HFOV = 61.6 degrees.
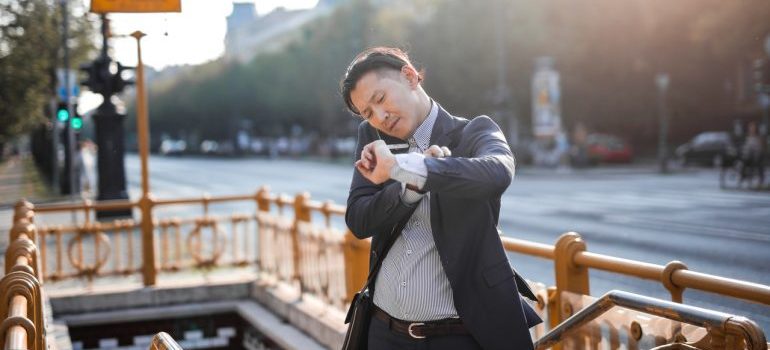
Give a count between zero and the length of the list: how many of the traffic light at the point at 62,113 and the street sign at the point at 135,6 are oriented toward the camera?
2

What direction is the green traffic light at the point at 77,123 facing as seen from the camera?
toward the camera

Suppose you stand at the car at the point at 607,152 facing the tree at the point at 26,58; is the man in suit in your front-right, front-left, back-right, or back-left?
front-left

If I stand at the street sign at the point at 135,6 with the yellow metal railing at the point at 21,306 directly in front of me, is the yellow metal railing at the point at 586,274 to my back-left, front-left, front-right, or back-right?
front-left

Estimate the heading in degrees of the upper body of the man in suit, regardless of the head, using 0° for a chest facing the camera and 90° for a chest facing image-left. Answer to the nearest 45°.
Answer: approximately 45°

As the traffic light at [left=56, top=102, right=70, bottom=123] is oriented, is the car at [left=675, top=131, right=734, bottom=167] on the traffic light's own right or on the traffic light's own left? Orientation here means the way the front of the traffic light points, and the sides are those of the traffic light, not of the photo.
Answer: on the traffic light's own left

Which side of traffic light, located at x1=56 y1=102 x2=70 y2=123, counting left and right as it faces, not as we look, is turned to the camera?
front

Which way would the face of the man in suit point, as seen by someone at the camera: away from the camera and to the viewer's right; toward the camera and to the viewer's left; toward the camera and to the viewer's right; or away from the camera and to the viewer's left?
toward the camera and to the viewer's left

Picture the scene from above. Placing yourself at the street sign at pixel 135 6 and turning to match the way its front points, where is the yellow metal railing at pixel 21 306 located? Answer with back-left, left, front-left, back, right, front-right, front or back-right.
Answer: front

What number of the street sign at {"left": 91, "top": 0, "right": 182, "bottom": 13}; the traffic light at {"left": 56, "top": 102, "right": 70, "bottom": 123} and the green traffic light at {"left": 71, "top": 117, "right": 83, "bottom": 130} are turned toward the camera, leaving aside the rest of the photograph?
3

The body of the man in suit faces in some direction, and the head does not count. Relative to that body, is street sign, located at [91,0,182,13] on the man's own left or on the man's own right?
on the man's own right

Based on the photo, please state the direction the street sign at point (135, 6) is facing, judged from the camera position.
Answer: facing the viewer

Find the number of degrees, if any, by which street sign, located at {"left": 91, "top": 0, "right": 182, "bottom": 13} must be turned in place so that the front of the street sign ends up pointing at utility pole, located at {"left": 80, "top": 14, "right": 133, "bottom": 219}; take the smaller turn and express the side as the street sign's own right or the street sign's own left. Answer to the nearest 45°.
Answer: approximately 180°

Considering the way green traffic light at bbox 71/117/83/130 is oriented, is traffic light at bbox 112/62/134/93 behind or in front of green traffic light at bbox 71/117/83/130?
in front
